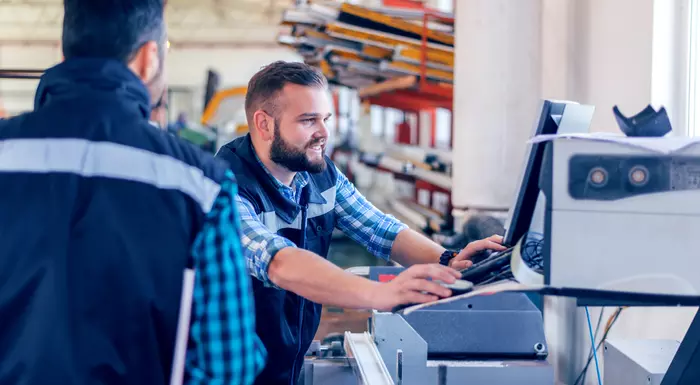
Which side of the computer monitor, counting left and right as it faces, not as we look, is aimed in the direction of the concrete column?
right

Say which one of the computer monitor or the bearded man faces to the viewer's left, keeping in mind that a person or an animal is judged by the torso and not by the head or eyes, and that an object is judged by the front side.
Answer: the computer monitor

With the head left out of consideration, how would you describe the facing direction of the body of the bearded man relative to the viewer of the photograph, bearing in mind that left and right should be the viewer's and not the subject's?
facing the viewer and to the right of the viewer

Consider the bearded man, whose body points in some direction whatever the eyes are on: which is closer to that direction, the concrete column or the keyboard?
the keyboard

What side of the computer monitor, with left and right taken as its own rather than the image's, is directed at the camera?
left

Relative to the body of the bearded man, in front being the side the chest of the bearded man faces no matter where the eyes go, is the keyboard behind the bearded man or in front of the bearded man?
in front

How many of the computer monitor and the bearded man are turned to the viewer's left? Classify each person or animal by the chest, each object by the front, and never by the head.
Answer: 1

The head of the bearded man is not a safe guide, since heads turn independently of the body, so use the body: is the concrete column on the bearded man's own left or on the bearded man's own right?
on the bearded man's own left
